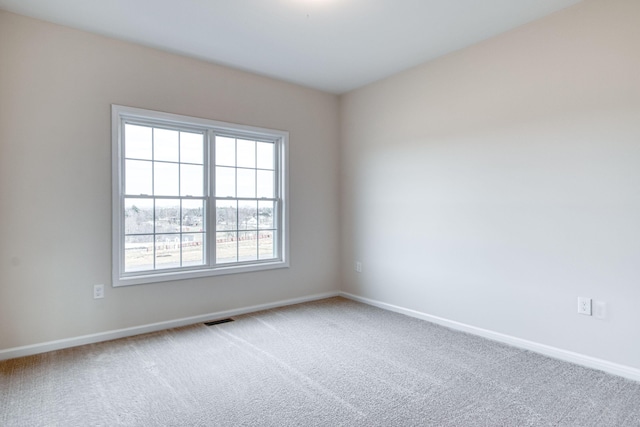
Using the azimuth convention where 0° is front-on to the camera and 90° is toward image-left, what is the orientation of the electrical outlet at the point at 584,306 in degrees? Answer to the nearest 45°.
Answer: approximately 45°

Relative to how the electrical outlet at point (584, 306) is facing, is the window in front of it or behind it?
in front
